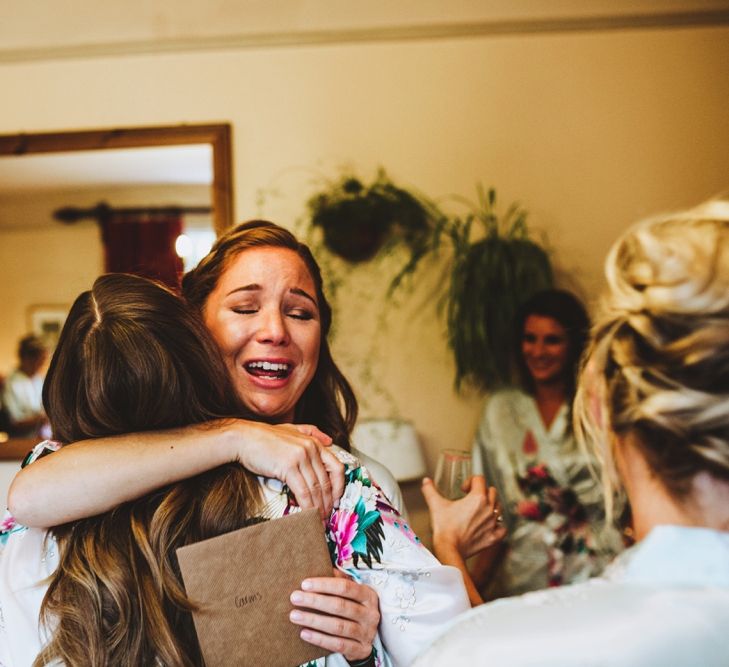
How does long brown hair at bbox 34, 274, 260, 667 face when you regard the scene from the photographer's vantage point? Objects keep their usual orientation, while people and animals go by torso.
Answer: facing away from the viewer

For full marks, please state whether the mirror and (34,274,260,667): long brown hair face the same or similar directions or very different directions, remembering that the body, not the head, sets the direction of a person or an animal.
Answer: very different directions

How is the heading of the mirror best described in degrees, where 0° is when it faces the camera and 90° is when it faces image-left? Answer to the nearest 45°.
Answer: approximately 0°

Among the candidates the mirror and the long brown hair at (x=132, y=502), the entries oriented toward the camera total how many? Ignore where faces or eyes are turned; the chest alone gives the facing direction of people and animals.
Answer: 1

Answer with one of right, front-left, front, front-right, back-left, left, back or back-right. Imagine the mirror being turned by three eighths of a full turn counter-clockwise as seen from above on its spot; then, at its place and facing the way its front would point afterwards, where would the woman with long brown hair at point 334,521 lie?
back-right

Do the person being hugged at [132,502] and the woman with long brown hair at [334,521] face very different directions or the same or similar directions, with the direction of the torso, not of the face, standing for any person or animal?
very different directions

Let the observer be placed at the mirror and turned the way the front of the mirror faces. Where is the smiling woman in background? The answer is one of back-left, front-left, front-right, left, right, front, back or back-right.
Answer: front-left

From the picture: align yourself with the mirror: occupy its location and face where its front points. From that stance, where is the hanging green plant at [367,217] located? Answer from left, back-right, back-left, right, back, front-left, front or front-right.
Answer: front-left

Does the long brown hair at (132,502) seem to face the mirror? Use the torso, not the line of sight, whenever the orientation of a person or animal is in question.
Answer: yes

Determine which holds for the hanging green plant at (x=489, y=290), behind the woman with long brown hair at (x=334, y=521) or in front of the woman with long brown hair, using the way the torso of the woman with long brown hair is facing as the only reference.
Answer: behind
